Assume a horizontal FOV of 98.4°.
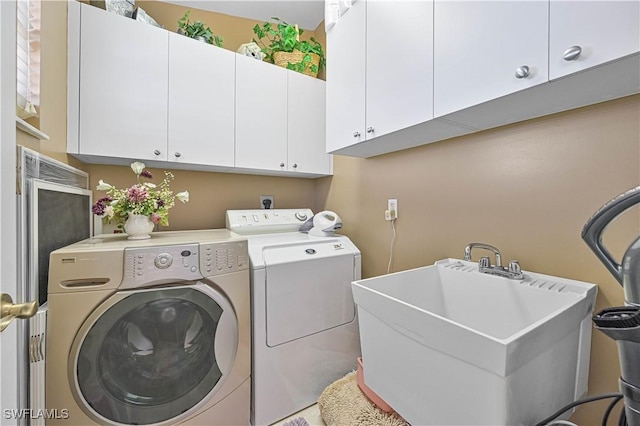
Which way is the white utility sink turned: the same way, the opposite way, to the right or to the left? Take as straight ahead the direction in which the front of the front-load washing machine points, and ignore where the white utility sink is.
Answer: to the right

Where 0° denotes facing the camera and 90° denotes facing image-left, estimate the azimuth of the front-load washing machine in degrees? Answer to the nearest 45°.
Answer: approximately 0°

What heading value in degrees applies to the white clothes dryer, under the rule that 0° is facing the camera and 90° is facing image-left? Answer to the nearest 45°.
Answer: approximately 315°

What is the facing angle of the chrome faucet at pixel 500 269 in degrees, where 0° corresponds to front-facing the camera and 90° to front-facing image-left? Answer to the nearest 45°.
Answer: approximately 45°

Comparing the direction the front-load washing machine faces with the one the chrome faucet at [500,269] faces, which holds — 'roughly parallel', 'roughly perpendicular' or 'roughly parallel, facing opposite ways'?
roughly perpendicular

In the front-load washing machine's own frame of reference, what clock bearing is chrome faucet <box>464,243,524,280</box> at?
The chrome faucet is roughly at 10 o'clock from the front-load washing machine.

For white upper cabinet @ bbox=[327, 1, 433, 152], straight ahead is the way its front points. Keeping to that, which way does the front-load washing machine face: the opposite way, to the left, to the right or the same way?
to the left

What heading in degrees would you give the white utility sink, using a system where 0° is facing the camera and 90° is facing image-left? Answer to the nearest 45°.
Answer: approximately 45°
